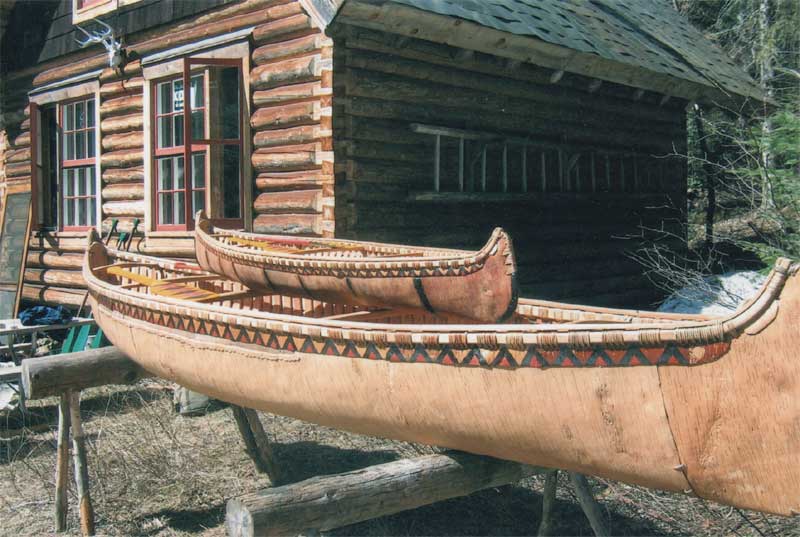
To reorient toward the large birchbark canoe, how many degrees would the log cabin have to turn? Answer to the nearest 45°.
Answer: approximately 45° to its left

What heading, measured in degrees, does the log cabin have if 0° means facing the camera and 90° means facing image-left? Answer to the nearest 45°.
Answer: approximately 45°

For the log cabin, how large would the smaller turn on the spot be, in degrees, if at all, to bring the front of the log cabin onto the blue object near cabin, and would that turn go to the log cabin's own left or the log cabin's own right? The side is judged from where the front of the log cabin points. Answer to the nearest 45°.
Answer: approximately 45° to the log cabin's own right

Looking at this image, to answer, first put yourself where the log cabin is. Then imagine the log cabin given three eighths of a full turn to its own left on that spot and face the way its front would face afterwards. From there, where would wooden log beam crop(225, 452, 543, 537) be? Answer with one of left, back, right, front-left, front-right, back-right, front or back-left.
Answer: right

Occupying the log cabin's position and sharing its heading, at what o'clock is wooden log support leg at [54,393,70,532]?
The wooden log support leg is roughly at 11 o'clock from the log cabin.

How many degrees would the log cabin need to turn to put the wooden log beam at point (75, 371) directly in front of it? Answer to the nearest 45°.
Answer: approximately 45° to its left

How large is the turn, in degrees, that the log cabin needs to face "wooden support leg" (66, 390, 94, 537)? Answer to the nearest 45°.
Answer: approximately 45° to its left

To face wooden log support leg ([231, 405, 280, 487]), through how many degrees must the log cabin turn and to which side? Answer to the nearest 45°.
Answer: approximately 45° to its left
